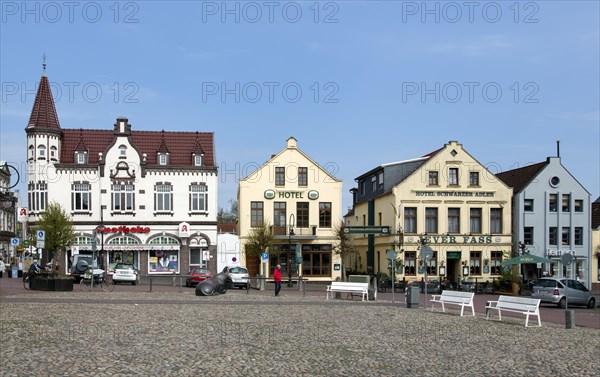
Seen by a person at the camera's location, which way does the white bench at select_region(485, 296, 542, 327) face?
facing the viewer and to the left of the viewer

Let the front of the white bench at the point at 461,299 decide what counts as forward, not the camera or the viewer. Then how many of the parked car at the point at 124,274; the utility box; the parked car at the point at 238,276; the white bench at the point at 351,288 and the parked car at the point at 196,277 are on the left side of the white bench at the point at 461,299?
0

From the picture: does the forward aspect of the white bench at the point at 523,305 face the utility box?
no

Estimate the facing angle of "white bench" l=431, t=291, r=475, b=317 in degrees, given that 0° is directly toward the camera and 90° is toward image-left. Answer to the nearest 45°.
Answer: approximately 45°

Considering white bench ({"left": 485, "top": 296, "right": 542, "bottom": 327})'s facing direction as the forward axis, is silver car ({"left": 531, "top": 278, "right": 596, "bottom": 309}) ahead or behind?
behind

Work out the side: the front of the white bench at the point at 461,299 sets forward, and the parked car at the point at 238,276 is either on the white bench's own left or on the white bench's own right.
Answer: on the white bench's own right

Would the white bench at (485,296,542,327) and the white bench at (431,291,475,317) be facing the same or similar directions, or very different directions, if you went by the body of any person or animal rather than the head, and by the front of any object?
same or similar directions

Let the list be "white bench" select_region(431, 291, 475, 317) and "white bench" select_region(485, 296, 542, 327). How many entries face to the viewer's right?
0

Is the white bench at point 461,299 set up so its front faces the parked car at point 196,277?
no

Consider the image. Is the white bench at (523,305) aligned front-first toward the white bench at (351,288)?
no

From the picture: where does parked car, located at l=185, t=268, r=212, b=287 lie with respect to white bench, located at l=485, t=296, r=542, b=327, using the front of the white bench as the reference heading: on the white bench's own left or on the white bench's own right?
on the white bench's own right

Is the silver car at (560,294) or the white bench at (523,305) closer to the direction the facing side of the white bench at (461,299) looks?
the white bench
